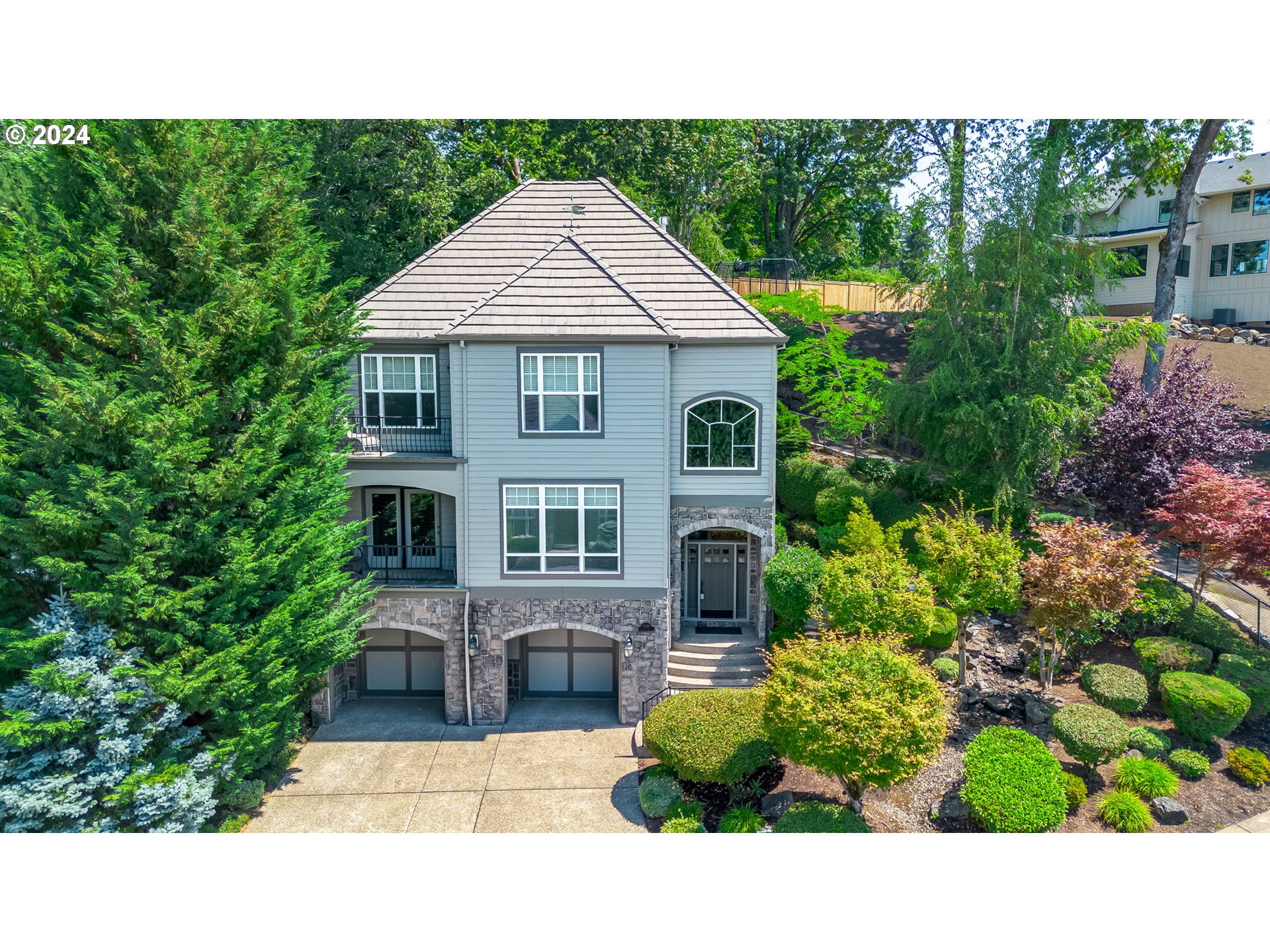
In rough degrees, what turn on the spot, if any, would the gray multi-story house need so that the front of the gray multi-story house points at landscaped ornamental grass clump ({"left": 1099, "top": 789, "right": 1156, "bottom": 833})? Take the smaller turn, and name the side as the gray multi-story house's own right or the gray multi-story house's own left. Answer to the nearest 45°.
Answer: approximately 45° to the gray multi-story house's own left

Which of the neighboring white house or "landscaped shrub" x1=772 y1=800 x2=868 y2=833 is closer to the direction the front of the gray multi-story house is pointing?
the landscaped shrub

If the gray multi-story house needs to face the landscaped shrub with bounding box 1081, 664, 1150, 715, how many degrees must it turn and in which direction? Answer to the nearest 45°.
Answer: approximately 90° to its left

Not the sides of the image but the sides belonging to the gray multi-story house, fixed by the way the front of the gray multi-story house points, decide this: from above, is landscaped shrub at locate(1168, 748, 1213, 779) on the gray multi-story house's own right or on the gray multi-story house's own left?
on the gray multi-story house's own left

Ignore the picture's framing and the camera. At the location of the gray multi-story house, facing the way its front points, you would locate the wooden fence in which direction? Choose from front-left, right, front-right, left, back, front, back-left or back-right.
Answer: back-left

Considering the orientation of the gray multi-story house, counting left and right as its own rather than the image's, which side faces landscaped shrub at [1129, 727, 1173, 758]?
left

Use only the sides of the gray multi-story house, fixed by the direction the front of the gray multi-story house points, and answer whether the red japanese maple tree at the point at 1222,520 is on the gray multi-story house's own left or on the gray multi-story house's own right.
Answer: on the gray multi-story house's own left

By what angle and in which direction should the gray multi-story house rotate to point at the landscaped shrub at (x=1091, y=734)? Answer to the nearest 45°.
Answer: approximately 45° to its left

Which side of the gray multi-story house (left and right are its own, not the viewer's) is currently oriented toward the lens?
front

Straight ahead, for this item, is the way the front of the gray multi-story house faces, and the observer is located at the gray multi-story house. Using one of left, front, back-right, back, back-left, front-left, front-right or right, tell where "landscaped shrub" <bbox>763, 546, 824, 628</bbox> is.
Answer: left

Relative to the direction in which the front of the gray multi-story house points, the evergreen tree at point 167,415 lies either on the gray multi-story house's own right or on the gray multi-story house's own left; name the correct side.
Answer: on the gray multi-story house's own right

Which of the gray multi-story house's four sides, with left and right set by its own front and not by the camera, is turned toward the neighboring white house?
left

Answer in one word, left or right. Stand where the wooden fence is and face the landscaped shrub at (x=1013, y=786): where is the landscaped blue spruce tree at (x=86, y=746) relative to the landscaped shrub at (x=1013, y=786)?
right

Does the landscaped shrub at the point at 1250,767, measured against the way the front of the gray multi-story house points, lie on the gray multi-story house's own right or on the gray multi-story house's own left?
on the gray multi-story house's own left

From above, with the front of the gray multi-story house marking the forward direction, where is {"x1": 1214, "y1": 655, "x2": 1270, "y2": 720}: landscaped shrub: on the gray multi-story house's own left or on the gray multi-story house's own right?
on the gray multi-story house's own left
